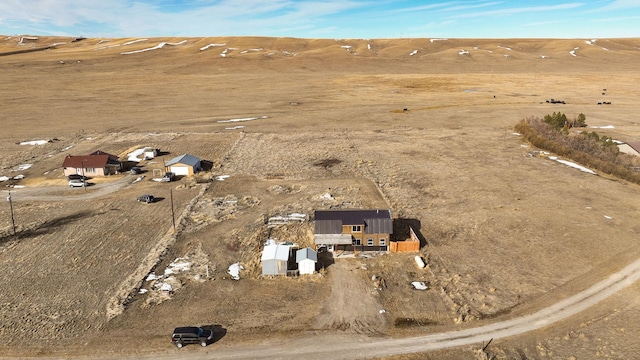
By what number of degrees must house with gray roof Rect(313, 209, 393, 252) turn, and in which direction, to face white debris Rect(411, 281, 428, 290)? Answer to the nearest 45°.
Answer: approximately 45° to its left

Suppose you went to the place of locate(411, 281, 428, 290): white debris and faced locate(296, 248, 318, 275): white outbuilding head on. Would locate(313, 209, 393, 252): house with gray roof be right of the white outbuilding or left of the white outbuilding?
right

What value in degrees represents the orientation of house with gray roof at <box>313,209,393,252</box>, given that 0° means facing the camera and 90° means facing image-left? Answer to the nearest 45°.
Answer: approximately 0°

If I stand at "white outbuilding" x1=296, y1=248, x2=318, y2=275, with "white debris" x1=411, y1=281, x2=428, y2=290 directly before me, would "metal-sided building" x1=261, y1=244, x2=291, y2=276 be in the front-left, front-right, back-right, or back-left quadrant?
back-right

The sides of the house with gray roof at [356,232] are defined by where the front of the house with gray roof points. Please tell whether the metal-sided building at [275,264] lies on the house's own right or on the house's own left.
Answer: on the house's own right

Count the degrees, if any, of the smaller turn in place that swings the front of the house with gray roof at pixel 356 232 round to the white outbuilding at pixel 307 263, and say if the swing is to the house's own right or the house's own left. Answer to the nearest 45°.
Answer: approximately 45° to the house's own right
